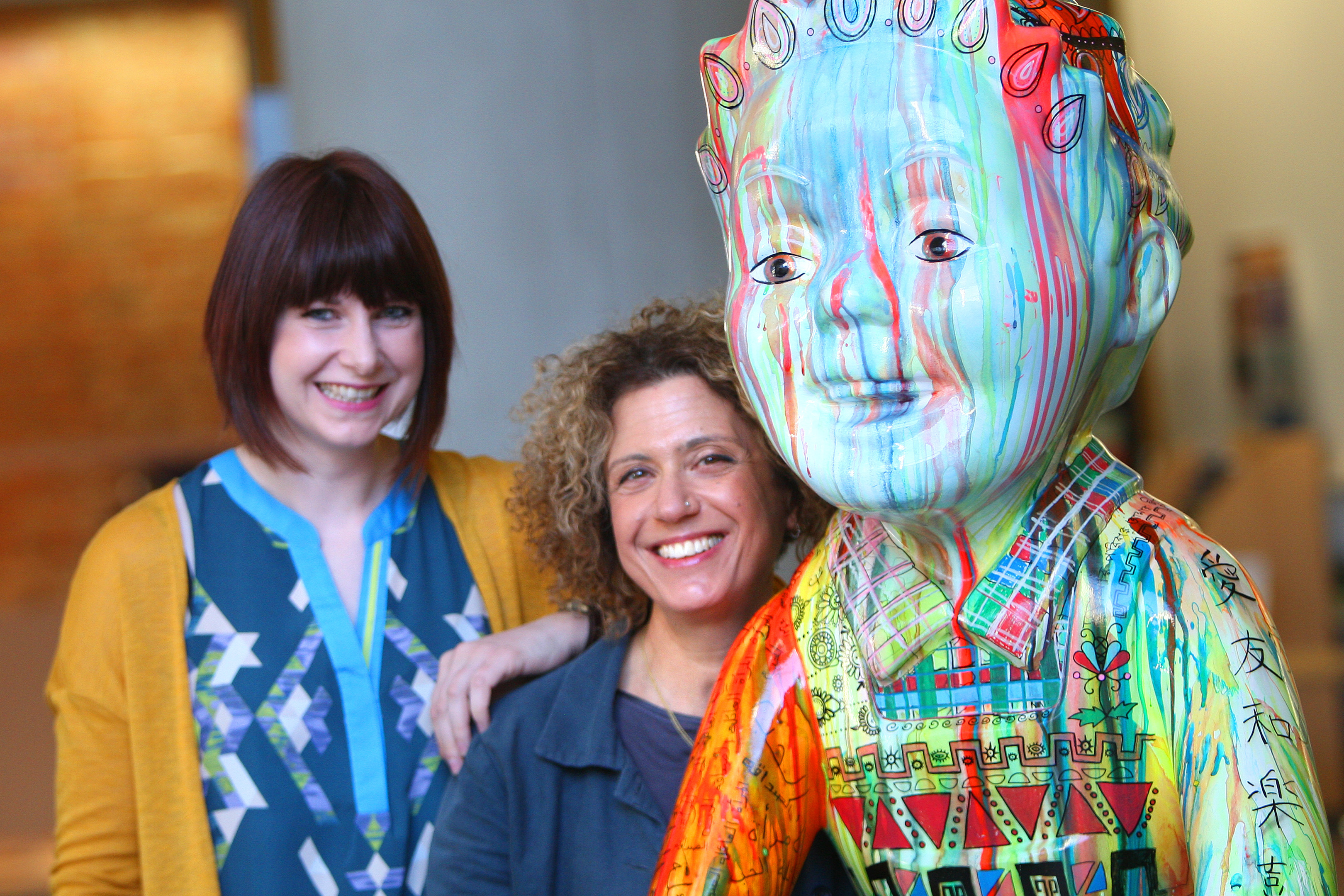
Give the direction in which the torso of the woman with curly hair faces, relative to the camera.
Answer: toward the camera

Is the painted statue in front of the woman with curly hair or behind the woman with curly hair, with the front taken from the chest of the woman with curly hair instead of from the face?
in front
